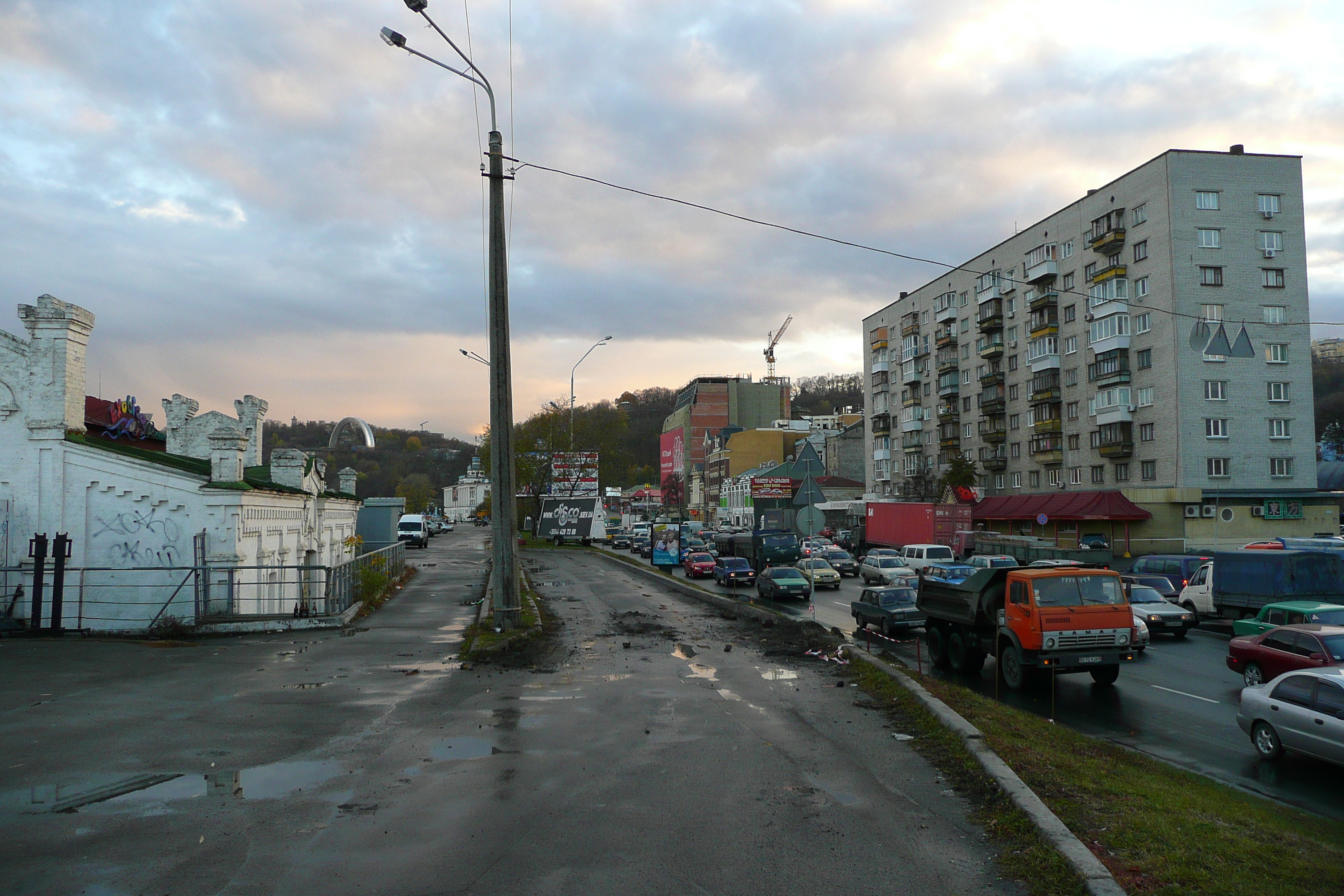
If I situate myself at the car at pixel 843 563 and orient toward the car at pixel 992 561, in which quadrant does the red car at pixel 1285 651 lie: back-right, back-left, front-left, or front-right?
front-right

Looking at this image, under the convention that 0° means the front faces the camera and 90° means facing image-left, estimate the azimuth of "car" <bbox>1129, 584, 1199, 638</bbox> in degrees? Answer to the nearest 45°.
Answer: approximately 315°

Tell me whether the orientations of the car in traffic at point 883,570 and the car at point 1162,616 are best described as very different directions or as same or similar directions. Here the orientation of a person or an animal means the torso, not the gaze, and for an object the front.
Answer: same or similar directions

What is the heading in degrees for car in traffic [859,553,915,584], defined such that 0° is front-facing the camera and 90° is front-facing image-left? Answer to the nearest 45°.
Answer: approximately 315°

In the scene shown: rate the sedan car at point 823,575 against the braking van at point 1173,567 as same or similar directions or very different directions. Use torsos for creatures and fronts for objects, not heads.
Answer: very different directions

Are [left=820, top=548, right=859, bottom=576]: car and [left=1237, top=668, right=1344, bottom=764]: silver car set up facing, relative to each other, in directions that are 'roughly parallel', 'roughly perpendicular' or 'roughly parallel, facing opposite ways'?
roughly parallel

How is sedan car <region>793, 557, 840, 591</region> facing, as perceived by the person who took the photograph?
facing the viewer and to the right of the viewer
